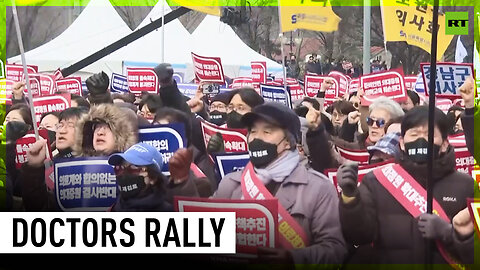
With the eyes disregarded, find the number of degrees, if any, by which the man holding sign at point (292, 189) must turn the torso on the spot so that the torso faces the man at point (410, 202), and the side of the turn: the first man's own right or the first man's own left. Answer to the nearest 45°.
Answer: approximately 135° to the first man's own left

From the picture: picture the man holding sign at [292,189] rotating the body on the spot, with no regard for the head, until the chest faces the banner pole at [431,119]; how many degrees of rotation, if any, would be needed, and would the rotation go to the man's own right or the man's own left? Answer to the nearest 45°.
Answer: approximately 135° to the man's own left

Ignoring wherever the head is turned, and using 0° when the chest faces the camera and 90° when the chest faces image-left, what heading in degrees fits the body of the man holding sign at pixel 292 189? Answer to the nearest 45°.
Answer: approximately 45°

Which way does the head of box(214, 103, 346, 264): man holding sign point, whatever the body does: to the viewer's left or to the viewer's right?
to the viewer's left

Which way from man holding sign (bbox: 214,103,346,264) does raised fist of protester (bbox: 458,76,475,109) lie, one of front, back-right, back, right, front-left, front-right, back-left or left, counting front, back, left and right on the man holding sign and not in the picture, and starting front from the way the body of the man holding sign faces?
back-left
